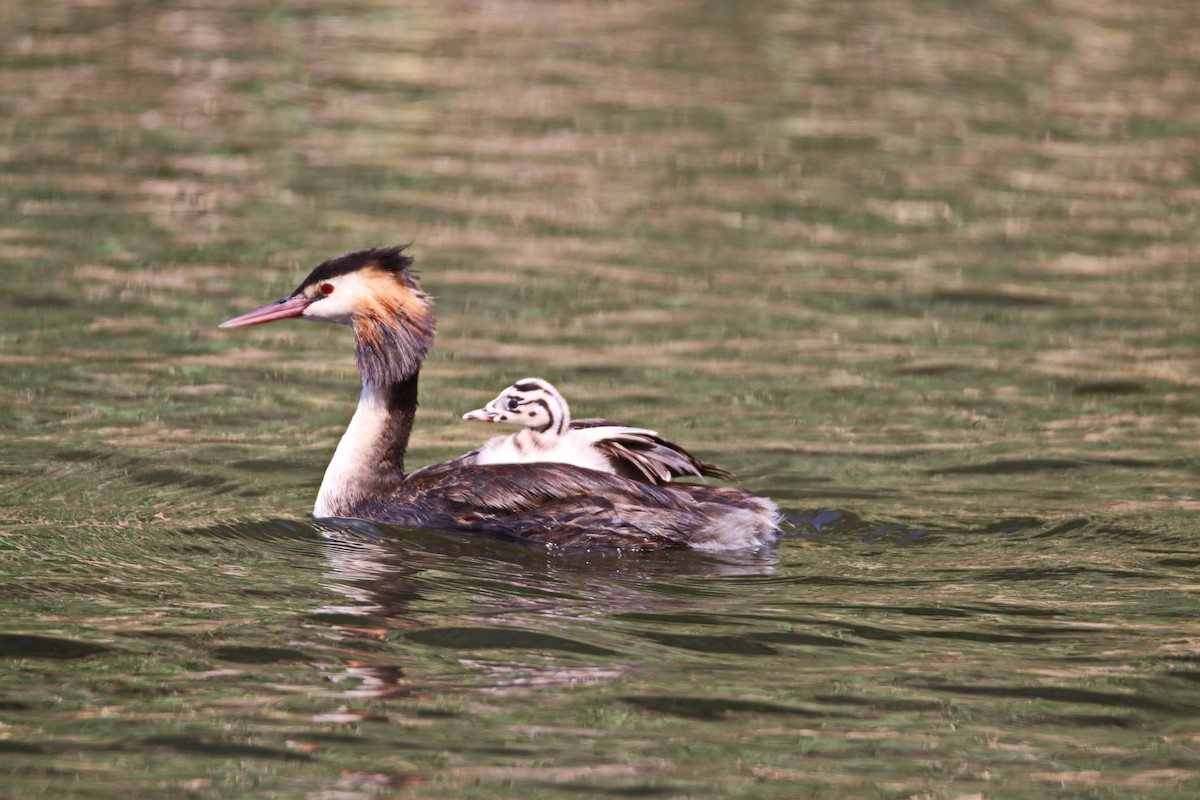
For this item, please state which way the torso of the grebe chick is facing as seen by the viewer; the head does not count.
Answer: to the viewer's left

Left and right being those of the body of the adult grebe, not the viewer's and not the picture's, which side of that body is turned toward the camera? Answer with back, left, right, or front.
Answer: left
